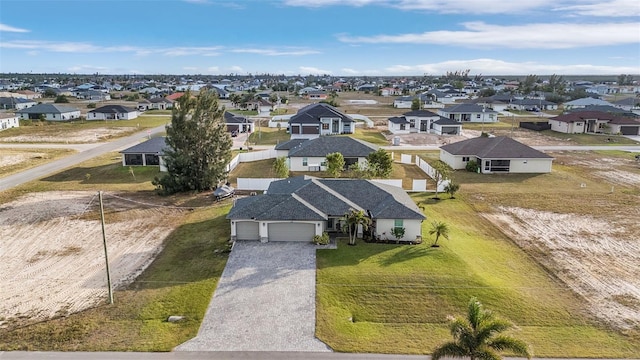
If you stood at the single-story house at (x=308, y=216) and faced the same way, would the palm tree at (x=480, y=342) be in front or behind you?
in front

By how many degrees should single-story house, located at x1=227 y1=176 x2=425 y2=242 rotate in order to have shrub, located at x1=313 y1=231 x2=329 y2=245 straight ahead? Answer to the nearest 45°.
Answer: approximately 45° to its left

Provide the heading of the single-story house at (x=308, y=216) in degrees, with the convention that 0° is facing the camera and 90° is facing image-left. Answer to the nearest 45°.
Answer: approximately 0°

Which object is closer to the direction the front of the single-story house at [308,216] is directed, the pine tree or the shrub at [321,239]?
the shrub

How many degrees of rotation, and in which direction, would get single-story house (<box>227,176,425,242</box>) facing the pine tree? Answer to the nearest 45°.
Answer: approximately 135° to its right

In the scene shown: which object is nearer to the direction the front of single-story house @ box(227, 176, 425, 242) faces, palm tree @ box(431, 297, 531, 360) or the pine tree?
the palm tree
